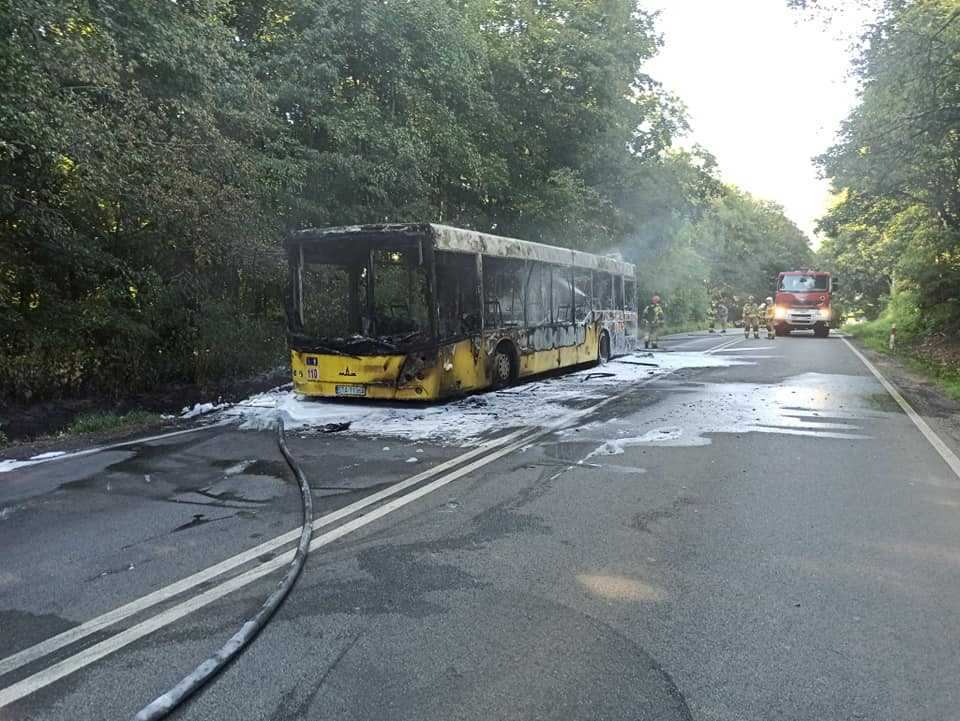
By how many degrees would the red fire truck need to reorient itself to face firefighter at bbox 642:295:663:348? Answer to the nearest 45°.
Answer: approximately 45° to its right

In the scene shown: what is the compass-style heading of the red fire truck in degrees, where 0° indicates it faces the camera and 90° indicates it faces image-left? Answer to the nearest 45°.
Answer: approximately 0°

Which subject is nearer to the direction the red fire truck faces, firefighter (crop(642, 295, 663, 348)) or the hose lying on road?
the hose lying on road

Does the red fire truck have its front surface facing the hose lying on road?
yes

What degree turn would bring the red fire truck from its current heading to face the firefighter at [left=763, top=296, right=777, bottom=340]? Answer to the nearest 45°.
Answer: approximately 45° to its right
